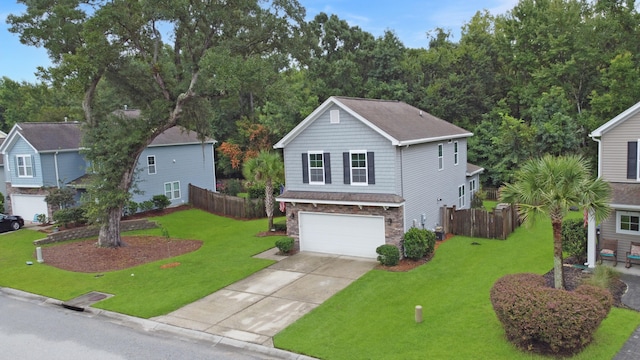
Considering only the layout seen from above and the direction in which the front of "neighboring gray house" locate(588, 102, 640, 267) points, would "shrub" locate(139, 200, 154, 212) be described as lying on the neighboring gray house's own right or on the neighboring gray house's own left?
on the neighboring gray house's own right

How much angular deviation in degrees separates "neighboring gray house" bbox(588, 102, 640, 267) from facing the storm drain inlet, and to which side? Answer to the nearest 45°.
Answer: approximately 45° to its right

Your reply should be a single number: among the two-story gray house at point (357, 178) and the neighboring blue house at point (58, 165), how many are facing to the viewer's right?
0

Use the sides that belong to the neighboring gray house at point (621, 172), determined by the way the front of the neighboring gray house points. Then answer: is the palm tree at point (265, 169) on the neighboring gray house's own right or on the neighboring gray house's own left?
on the neighboring gray house's own right

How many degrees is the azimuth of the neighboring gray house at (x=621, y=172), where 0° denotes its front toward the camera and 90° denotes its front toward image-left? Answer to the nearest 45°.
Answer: approximately 0°

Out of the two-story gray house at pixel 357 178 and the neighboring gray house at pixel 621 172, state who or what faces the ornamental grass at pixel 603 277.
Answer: the neighboring gray house

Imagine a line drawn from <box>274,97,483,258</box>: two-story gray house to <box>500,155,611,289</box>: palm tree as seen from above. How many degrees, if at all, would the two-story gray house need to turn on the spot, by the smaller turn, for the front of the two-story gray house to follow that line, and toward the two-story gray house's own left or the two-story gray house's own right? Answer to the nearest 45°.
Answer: approximately 90° to the two-story gray house's own left

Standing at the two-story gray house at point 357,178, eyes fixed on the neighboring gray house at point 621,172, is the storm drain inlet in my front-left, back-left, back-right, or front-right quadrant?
back-right

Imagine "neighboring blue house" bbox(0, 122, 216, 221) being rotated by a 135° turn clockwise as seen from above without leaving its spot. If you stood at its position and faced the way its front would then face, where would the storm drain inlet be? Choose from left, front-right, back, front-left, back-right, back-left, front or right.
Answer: back

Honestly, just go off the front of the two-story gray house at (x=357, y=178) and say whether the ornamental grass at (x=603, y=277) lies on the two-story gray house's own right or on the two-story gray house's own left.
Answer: on the two-story gray house's own left

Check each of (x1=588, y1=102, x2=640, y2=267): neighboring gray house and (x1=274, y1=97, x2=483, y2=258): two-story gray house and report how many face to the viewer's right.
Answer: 0

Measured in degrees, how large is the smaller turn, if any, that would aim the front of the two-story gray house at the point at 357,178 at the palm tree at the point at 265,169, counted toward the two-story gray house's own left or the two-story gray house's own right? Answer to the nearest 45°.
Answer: approximately 90° to the two-story gray house's own right
